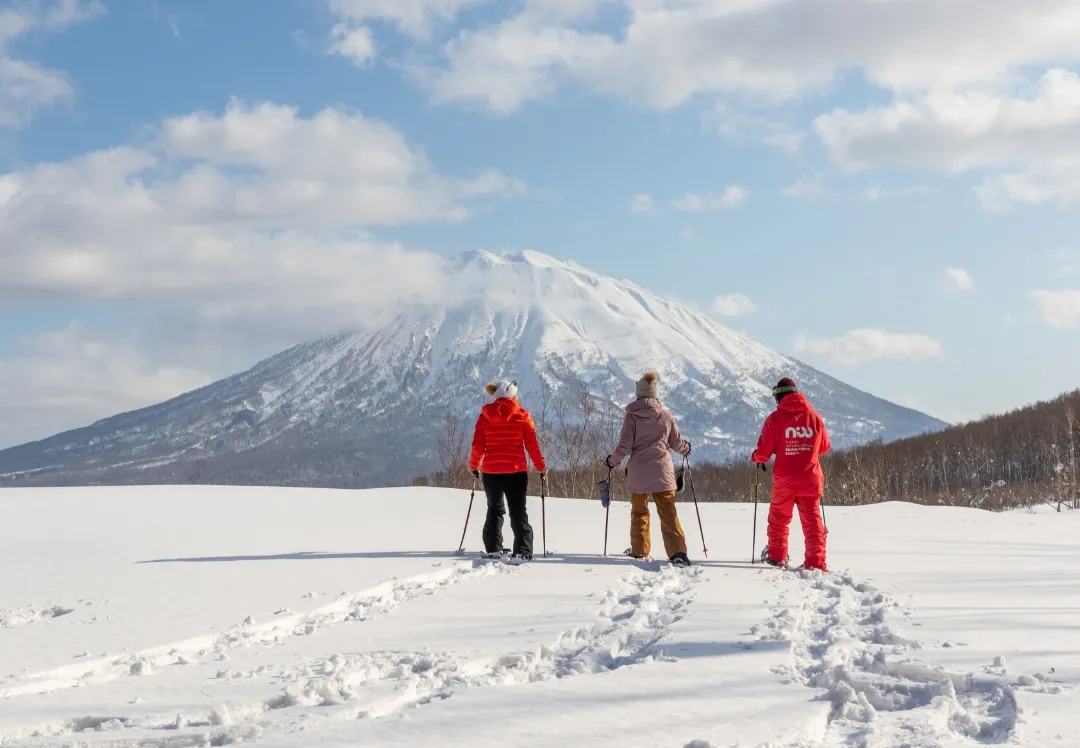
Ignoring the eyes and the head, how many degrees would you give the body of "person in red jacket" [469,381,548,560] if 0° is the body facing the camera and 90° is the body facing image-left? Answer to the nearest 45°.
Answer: approximately 180°

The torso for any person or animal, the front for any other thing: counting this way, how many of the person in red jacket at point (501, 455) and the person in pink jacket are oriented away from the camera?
2

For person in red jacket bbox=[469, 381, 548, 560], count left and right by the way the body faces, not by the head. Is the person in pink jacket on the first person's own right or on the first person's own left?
on the first person's own right

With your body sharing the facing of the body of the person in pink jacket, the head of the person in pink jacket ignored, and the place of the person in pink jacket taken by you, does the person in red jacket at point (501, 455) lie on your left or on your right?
on your left

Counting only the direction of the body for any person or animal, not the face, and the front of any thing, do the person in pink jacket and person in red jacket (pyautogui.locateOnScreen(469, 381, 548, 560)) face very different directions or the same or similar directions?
same or similar directions

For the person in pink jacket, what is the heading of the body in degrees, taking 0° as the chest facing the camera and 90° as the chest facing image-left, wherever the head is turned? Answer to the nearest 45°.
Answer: approximately 180°

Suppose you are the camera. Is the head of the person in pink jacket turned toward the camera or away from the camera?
away from the camera
